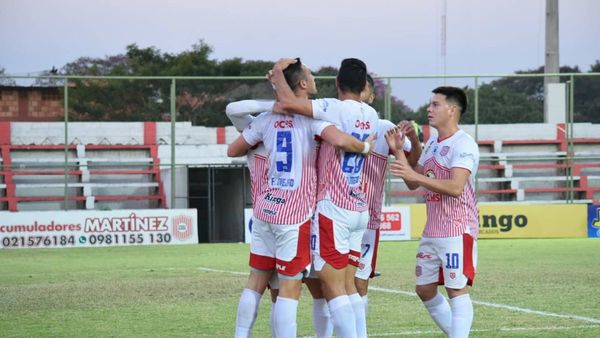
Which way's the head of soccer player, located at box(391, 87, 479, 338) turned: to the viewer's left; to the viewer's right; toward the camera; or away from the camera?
to the viewer's left

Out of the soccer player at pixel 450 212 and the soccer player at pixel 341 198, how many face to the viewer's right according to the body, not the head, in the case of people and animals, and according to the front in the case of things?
0

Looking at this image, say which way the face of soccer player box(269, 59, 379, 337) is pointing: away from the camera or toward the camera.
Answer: away from the camera

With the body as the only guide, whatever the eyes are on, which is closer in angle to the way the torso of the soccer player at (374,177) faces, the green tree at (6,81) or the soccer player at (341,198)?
the soccer player

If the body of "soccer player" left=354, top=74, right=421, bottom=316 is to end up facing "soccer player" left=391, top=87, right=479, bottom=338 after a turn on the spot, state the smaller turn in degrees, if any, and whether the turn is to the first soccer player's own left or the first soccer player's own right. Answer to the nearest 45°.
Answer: approximately 135° to the first soccer player's own left

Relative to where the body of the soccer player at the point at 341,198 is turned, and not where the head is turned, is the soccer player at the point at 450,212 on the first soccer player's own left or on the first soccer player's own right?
on the first soccer player's own right

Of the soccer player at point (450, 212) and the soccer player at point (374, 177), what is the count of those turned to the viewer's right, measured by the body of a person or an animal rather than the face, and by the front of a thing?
0

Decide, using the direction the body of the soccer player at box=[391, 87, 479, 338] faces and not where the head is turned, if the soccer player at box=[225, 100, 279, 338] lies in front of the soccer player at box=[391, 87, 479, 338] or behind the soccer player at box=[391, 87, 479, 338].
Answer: in front

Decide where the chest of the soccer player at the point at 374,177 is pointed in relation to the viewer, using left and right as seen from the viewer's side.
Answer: facing the viewer and to the left of the viewer

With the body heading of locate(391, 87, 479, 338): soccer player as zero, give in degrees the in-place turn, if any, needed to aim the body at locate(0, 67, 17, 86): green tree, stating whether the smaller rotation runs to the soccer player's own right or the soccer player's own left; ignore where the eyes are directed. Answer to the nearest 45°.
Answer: approximately 90° to the soccer player's own right

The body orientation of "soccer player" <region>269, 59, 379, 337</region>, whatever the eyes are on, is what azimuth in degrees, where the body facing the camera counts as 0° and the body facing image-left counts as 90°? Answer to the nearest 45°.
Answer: approximately 135°

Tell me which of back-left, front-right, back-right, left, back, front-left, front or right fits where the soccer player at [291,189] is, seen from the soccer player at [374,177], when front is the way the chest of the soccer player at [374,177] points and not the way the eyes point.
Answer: front

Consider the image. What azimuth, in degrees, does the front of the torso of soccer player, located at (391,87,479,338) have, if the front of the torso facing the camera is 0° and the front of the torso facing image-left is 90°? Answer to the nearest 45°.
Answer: approximately 45°
